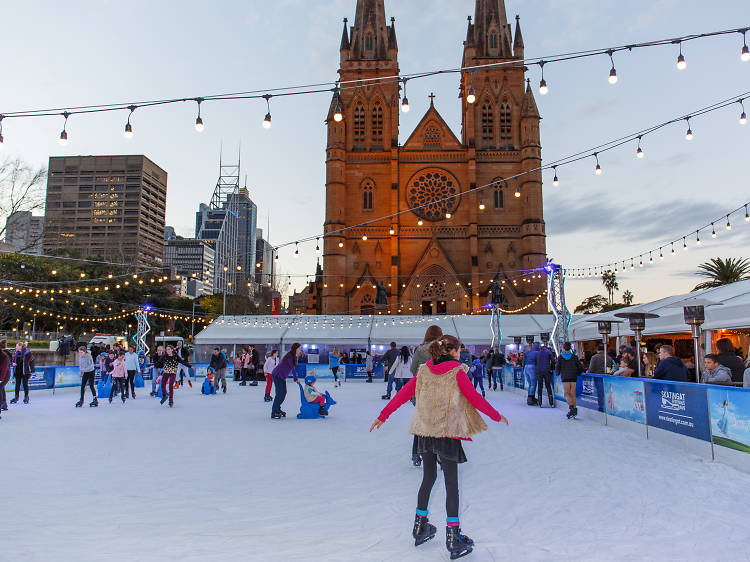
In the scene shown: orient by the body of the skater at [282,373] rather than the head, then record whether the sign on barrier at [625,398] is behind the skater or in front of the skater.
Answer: in front

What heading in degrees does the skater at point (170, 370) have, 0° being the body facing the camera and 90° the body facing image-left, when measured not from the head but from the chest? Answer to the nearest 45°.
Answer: approximately 0°

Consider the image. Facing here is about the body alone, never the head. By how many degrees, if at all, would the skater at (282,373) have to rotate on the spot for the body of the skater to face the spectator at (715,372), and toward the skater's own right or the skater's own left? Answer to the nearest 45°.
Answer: approximately 45° to the skater's own right

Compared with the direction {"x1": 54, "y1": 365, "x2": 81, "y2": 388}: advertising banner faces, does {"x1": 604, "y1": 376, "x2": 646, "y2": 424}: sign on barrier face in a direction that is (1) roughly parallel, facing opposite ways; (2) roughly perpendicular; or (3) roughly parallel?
roughly perpendicular

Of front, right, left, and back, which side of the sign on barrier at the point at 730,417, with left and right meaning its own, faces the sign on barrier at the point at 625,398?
right

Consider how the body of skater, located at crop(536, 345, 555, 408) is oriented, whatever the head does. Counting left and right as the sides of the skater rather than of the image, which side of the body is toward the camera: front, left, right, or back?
back

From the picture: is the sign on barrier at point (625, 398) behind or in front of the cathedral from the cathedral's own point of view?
in front

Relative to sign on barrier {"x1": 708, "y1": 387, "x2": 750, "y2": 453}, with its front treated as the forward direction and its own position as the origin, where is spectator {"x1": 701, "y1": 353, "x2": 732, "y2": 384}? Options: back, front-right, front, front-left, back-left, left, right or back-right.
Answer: back-right

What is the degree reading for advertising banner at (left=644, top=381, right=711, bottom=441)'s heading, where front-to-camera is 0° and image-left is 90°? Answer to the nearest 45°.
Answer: approximately 45°

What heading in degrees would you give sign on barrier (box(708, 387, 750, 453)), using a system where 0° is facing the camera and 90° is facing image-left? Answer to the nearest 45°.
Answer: approximately 45°

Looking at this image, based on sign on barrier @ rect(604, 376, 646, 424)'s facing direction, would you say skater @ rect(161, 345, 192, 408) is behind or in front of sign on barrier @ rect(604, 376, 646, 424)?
in front

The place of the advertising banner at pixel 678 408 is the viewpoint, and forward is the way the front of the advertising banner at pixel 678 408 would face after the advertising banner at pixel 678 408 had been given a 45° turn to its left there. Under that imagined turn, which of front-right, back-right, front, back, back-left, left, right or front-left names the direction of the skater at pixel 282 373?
right

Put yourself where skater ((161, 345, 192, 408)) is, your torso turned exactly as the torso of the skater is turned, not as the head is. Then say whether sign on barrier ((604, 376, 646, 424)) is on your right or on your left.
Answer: on your left

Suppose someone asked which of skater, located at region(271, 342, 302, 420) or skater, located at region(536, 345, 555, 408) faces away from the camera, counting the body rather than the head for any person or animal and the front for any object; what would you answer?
skater, located at region(536, 345, 555, 408)
